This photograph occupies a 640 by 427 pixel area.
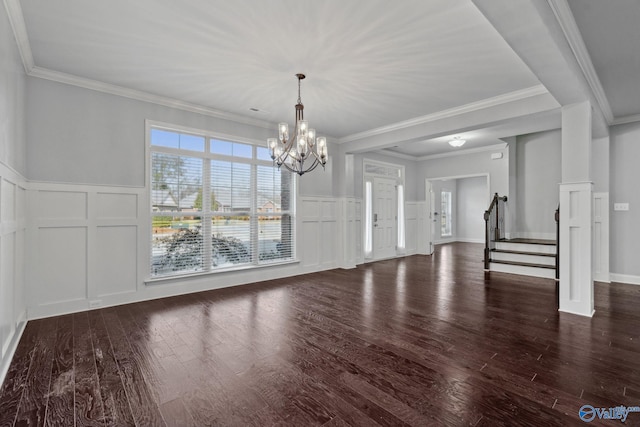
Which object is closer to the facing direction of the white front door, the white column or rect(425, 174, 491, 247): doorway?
the white column

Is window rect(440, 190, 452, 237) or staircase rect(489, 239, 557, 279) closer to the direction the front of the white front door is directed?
the staircase

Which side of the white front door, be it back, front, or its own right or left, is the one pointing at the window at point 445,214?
left

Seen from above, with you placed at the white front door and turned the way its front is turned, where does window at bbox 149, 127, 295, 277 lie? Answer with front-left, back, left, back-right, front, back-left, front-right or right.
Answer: right

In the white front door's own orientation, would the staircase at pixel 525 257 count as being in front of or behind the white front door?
in front

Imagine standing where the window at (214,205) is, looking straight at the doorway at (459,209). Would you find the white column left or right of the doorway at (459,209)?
right

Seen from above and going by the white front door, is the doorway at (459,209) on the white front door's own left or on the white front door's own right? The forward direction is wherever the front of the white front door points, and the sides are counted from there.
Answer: on the white front door's own left

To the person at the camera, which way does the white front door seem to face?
facing the viewer and to the right of the viewer

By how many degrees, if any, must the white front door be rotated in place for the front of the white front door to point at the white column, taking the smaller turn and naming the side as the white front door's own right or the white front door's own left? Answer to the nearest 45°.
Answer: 0° — it already faces it
